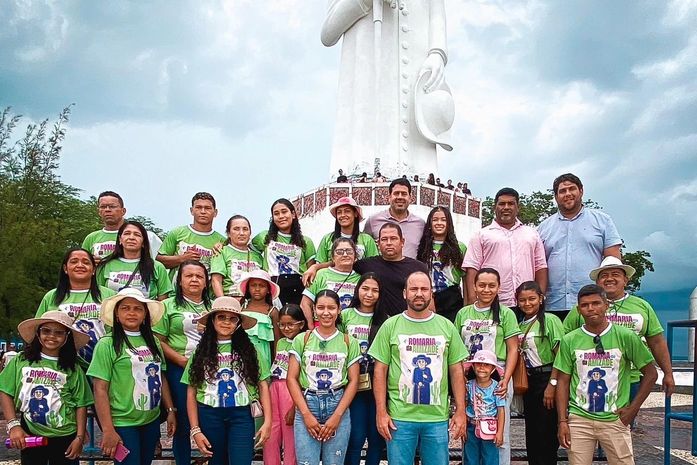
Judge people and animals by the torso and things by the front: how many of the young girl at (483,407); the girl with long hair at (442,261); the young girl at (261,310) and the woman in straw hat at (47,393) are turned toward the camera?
4

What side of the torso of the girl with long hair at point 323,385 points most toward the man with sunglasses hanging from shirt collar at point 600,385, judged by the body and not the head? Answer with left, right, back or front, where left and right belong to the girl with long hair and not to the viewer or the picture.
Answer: left

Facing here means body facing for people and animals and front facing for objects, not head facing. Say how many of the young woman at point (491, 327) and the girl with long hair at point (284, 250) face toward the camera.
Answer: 2

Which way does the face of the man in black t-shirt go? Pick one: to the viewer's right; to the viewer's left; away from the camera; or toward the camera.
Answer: toward the camera

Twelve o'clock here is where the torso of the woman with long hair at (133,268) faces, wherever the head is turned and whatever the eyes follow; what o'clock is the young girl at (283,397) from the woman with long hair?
The young girl is roughly at 10 o'clock from the woman with long hair.

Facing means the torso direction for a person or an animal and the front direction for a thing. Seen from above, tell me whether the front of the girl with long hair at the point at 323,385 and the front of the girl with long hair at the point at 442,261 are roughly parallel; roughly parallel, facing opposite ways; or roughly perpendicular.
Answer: roughly parallel

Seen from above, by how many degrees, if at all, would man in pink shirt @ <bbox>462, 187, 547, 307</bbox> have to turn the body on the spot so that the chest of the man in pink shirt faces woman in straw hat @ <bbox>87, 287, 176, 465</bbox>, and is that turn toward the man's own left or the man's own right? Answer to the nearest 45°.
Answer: approximately 45° to the man's own right

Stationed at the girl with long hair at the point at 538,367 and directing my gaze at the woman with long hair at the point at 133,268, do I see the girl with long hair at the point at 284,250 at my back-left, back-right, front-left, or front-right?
front-right

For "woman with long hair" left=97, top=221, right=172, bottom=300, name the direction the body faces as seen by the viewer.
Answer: toward the camera

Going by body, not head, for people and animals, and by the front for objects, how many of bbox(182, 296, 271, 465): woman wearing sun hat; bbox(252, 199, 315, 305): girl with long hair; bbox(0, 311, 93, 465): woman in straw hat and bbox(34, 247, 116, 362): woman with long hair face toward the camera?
4

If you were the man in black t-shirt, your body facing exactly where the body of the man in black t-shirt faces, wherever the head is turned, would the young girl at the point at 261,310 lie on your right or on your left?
on your right

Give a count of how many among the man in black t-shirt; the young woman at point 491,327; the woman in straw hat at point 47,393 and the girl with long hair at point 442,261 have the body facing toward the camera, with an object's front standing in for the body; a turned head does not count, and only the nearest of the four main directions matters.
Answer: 4

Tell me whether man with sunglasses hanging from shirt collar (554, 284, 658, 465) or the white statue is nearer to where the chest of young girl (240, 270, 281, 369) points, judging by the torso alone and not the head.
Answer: the man with sunglasses hanging from shirt collar

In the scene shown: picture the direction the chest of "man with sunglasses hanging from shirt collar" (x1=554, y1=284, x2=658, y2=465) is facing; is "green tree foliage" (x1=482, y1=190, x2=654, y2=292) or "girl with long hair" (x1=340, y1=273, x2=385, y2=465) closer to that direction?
the girl with long hair

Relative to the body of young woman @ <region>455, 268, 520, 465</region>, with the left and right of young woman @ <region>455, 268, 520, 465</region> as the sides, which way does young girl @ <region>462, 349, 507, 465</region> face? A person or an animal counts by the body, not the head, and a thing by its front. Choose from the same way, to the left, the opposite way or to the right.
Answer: the same way

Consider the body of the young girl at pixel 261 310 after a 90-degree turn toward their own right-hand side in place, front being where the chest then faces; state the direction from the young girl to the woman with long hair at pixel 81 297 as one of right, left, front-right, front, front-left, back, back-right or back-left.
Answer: front

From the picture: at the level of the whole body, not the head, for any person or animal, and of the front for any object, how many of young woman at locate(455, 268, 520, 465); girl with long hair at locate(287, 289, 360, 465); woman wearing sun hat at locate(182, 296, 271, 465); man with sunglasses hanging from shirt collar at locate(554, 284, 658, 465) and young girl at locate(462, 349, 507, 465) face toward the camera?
5

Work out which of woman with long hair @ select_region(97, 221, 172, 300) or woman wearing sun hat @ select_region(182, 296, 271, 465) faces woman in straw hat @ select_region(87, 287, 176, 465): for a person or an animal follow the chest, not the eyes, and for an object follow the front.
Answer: the woman with long hair

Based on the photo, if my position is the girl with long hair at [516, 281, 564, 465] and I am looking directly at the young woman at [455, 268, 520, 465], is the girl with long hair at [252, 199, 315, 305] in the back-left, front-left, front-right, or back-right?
front-right

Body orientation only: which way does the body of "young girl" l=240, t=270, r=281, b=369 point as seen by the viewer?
toward the camera

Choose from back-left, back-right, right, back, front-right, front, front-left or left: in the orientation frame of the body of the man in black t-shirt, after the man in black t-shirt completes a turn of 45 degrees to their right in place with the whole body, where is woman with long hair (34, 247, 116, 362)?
front-right
